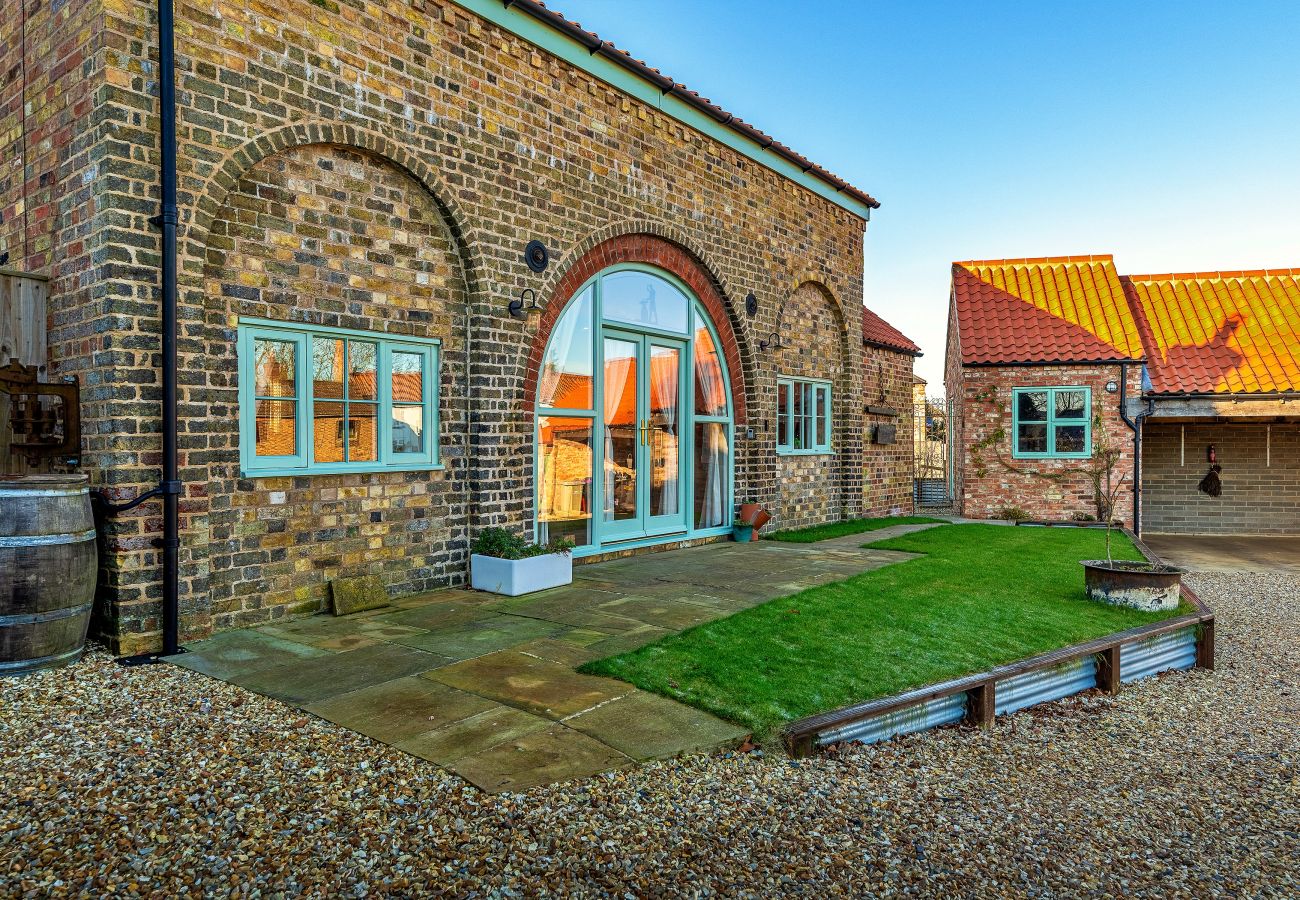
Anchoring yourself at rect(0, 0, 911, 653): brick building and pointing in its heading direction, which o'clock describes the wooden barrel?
The wooden barrel is roughly at 3 o'clock from the brick building.

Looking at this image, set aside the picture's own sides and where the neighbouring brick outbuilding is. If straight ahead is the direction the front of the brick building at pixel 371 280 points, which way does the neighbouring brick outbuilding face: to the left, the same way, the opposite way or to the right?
to the right

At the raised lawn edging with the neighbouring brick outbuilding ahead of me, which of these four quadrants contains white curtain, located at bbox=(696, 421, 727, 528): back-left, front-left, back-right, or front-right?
front-left

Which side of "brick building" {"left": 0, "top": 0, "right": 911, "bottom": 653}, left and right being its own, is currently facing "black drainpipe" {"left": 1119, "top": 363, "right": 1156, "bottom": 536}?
left

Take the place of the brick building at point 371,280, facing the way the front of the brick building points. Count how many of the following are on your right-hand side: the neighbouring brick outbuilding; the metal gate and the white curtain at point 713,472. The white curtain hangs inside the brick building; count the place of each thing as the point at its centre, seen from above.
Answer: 0

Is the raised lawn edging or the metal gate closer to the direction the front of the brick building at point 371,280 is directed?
the raised lawn edging

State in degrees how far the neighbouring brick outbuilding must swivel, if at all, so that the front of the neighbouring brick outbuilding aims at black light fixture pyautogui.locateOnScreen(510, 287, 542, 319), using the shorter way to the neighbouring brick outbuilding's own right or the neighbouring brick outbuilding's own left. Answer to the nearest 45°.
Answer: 0° — it already faces it

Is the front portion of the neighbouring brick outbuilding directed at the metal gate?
no

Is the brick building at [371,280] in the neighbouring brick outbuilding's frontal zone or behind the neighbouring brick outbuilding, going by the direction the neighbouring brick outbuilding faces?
frontal zone

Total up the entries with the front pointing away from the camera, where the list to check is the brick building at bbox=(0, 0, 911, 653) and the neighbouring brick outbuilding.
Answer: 0

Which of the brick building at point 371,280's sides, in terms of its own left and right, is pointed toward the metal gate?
left

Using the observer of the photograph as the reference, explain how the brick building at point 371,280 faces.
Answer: facing the viewer and to the right of the viewer

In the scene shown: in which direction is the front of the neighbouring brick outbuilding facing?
toward the camera

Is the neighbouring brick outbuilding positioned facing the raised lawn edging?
yes

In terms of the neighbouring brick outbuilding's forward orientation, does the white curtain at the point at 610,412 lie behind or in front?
in front

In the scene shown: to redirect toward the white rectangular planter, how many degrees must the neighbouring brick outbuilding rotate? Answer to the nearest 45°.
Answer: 0° — it already faces it
